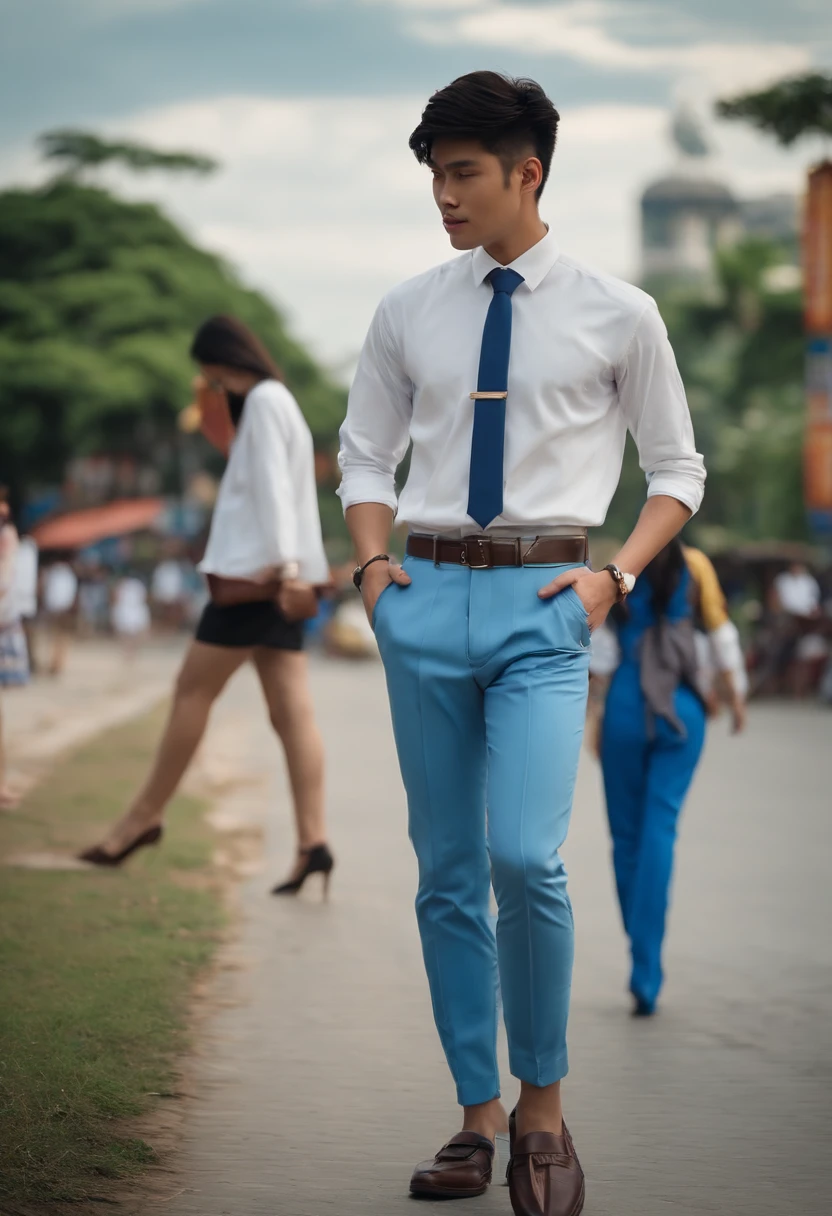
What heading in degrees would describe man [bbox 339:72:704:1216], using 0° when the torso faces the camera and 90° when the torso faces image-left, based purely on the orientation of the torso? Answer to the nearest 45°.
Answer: approximately 0°

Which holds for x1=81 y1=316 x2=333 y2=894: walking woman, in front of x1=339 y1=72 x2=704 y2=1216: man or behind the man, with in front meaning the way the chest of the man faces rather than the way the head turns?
behind

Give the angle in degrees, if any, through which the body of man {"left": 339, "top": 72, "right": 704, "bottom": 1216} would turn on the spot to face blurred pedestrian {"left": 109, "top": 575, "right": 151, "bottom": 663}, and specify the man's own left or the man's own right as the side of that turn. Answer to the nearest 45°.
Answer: approximately 180°

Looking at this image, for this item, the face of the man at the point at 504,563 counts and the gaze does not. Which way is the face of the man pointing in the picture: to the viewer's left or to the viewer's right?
to the viewer's left

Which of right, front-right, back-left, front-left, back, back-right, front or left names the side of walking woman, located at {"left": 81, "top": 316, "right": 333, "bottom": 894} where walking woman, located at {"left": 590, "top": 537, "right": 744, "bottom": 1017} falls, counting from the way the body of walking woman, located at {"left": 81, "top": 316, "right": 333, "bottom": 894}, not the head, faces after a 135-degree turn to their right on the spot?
right

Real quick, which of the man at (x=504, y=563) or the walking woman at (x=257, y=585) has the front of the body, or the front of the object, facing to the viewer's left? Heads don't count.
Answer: the walking woman

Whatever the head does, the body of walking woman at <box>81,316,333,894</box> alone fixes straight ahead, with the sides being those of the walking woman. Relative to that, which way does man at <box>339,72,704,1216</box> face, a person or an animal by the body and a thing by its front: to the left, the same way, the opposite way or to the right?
to the left

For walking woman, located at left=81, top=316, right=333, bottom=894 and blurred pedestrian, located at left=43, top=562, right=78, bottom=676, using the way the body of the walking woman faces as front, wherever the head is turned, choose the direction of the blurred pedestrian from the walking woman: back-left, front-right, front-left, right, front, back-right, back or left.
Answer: right

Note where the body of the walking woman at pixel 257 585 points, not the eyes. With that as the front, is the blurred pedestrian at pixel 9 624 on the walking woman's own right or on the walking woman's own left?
on the walking woman's own right

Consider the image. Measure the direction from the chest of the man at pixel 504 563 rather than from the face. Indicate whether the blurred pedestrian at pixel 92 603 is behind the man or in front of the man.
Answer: behind

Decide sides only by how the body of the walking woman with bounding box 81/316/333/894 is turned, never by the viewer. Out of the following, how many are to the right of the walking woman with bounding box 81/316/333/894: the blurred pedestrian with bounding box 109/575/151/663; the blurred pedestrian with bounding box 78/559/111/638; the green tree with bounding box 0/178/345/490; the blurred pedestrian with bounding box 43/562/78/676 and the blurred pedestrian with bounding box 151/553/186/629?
5

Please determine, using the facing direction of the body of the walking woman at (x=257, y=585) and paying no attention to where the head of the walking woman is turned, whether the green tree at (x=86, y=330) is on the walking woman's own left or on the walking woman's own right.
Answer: on the walking woman's own right

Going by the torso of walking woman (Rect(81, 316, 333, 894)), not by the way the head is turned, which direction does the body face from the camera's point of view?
to the viewer's left

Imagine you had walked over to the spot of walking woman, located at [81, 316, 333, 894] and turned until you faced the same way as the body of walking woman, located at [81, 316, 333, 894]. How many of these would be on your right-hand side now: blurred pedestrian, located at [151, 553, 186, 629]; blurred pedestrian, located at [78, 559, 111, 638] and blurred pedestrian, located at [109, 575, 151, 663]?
3

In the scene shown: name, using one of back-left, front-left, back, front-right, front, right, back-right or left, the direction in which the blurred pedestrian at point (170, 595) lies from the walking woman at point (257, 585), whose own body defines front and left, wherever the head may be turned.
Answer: right
